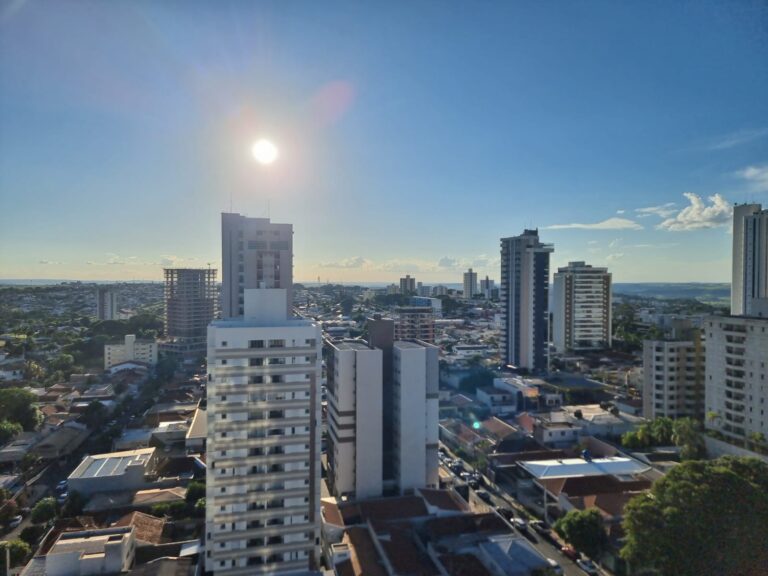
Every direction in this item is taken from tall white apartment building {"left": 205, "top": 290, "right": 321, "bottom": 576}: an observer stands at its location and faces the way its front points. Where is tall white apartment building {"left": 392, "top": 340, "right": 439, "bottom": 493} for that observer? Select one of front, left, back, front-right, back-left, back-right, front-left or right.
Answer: back-left

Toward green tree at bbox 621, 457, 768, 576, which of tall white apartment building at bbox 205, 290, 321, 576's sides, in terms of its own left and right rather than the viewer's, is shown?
left

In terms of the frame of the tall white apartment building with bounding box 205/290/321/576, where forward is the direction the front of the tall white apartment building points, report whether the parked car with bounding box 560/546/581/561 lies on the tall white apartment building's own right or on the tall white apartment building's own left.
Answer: on the tall white apartment building's own left

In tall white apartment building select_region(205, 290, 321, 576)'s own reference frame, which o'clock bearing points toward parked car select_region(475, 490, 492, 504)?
The parked car is roughly at 8 o'clock from the tall white apartment building.

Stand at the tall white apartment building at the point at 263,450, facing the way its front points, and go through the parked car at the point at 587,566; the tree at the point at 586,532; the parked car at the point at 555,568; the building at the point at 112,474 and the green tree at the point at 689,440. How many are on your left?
4

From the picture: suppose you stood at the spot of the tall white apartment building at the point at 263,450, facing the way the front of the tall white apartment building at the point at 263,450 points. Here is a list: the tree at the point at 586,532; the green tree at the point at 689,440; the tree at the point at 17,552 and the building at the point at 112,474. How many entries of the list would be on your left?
2

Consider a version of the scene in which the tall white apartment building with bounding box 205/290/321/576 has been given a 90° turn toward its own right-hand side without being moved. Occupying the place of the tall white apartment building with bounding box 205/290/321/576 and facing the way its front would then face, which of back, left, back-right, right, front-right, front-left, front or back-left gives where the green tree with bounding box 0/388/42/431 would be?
front-right

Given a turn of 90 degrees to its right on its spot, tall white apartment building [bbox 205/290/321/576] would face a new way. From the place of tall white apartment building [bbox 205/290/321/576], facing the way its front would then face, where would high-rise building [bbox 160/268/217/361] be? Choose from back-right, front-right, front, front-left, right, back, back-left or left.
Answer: right

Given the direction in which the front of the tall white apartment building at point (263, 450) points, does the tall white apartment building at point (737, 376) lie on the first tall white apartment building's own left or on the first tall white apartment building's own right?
on the first tall white apartment building's own left

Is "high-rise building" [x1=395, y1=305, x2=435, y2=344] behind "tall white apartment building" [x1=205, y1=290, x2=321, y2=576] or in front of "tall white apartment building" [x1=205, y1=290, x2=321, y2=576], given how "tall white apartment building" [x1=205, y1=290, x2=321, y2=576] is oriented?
behind

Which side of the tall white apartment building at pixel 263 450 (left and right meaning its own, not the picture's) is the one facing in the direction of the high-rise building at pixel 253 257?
back

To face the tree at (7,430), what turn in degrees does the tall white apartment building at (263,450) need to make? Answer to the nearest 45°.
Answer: approximately 135° to its right

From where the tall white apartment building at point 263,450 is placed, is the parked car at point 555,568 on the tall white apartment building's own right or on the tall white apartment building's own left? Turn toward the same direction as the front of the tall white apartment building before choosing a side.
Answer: on the tall white apartment building's own left

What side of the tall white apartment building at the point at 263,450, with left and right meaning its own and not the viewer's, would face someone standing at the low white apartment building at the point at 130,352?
back

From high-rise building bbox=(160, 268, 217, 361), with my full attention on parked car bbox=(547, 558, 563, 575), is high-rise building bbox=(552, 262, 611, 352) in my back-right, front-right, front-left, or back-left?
front-left

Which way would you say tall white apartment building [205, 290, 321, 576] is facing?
toward the camera
